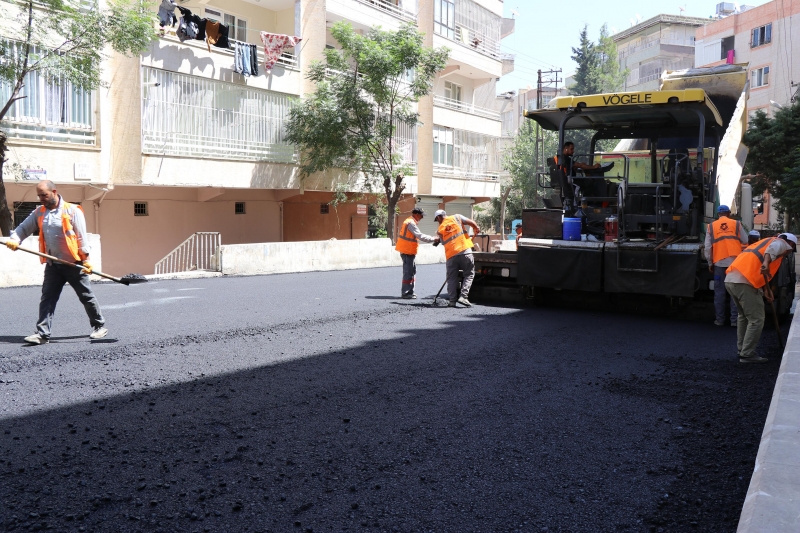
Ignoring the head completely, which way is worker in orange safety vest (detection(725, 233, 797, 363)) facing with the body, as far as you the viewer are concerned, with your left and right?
facing to the right of the viewer

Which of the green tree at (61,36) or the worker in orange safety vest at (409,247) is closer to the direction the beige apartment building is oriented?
the worker in orange safety vest

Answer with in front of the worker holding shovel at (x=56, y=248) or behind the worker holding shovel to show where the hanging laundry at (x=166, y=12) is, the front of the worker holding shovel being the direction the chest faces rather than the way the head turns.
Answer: behind

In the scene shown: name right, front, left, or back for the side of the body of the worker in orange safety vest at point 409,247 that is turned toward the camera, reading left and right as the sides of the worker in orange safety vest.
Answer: right

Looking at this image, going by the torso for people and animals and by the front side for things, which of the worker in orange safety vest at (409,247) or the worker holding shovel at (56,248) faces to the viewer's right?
the worker in orange safety vest
